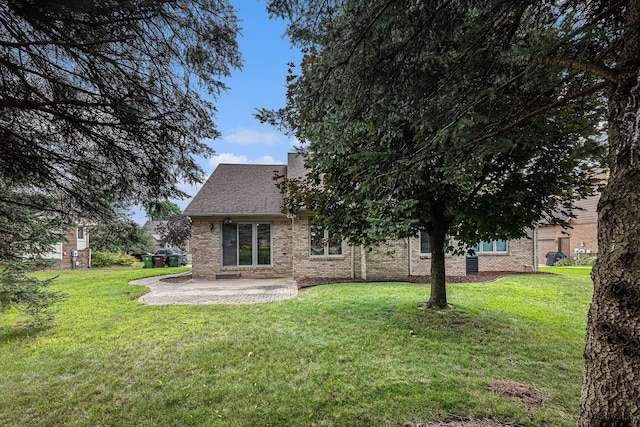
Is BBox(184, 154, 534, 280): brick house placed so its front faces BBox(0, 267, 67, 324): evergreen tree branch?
no

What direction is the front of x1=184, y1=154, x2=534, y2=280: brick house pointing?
away from the camera

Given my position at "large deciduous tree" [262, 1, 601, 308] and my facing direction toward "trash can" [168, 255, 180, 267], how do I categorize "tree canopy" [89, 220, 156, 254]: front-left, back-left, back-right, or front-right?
front-left

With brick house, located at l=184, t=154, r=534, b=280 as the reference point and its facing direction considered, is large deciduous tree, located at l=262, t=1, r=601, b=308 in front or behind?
behind

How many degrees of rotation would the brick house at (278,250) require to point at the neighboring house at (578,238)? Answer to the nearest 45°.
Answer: approximately 45° to its right

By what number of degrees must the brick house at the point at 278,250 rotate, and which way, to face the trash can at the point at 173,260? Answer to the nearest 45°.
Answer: approximately 45° to its left

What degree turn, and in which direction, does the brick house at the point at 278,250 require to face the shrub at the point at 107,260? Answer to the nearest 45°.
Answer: approximately 45° to its left
